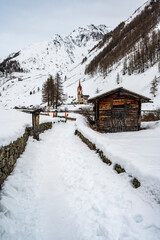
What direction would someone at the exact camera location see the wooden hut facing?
facing the viewer
